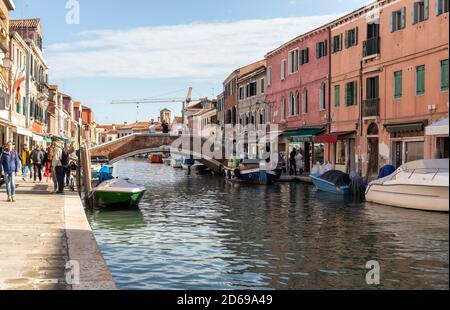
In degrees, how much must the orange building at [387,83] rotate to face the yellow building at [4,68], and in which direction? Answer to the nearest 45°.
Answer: approximately 45° to its right

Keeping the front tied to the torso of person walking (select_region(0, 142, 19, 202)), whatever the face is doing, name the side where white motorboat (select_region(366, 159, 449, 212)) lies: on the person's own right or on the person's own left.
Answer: on the person's own left

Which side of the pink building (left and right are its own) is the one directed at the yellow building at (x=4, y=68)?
front

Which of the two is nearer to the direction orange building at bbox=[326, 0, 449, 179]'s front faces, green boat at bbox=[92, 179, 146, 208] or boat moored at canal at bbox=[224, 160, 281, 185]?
the green boat

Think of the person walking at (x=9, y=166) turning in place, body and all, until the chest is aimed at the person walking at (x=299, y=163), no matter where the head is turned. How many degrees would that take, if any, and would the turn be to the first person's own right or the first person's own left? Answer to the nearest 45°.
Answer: approximately 135° to the first person's own left

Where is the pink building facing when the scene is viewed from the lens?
facing the viewer and to the left of the viewer

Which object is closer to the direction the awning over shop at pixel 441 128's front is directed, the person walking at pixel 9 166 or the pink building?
the person walking

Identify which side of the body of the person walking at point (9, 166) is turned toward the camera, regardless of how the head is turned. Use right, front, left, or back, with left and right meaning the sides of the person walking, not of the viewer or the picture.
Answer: front

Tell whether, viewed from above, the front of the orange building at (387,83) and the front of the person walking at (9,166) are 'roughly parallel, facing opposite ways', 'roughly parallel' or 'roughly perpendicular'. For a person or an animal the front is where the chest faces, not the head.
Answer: roughly perpendicular

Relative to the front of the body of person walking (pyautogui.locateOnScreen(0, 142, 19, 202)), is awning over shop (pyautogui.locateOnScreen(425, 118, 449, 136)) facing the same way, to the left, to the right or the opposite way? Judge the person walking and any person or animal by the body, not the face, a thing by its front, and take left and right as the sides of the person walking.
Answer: to the right

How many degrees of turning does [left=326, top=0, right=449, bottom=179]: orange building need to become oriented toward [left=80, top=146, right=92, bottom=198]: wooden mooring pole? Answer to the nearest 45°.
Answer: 0° — it already faces it

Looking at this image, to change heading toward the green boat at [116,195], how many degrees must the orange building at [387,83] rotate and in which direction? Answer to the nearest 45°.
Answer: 0° — it already faces it
